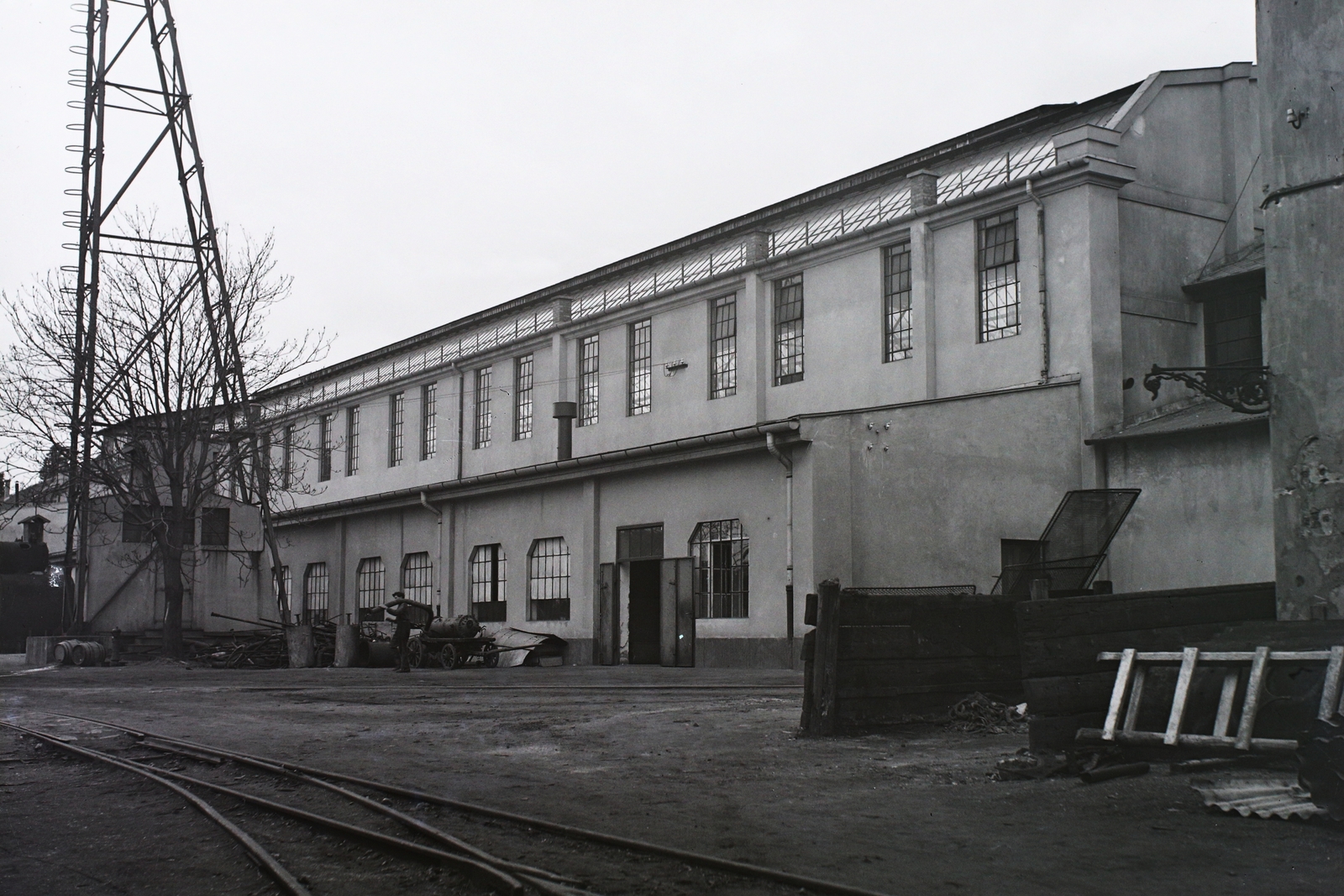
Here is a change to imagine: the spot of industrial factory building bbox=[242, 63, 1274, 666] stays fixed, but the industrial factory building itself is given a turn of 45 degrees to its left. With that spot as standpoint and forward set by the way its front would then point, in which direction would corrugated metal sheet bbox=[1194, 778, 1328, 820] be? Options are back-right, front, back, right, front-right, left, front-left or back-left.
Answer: front

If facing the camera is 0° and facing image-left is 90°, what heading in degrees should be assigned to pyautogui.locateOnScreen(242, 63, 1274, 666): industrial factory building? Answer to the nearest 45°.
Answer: approximately 45°

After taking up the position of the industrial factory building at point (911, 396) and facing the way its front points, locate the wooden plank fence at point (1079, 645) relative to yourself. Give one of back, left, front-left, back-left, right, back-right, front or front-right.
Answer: front-left

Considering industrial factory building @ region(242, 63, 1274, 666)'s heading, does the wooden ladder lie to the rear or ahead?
ahead

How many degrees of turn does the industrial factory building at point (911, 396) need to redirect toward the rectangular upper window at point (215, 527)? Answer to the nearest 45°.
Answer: approximately 90° to its right

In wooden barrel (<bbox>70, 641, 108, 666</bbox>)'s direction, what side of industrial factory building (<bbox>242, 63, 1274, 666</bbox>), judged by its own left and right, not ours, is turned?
right

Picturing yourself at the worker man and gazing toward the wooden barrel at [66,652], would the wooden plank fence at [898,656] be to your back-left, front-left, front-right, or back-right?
back-left

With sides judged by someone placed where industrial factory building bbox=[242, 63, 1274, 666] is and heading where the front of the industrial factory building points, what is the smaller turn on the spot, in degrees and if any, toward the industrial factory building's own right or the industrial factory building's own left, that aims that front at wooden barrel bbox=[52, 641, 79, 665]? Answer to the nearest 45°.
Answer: approximately 90° to the industrial factory building's own right

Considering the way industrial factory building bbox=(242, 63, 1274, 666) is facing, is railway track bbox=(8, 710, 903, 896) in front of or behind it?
in front
